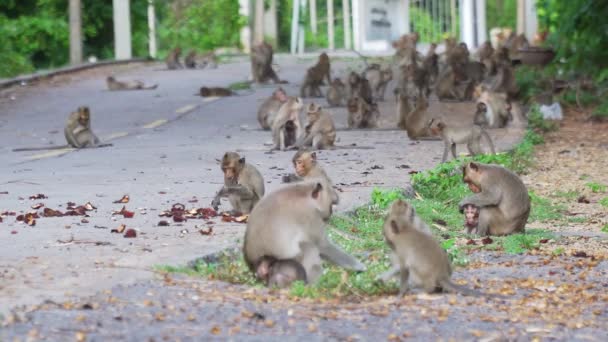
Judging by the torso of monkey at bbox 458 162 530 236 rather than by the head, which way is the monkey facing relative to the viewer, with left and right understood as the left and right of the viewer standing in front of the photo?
facing to the left of the viewer

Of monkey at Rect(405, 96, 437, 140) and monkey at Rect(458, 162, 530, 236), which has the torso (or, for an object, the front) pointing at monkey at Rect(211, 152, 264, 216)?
monkey at Rect(458, 162, 530, 236)

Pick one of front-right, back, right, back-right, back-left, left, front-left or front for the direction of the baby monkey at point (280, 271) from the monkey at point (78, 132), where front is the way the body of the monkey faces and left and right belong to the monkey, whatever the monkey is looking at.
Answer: right

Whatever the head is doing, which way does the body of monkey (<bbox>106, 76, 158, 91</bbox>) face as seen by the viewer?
to the viewer's left

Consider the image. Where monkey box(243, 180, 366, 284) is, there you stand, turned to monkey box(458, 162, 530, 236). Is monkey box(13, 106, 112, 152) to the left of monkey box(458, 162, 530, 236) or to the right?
left

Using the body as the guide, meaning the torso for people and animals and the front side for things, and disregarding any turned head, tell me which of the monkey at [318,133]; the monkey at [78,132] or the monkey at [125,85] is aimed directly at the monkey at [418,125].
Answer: the monkey at [78,132]

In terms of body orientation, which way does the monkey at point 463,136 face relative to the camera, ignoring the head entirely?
to the viewer's left

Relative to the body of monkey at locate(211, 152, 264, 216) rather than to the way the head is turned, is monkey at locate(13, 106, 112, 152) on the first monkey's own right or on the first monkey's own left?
on the first monkey's own right

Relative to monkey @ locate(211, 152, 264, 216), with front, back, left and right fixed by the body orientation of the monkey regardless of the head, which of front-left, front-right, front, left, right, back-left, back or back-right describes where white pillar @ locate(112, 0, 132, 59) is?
back-right

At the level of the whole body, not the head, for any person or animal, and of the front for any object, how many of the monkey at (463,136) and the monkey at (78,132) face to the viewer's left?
1
